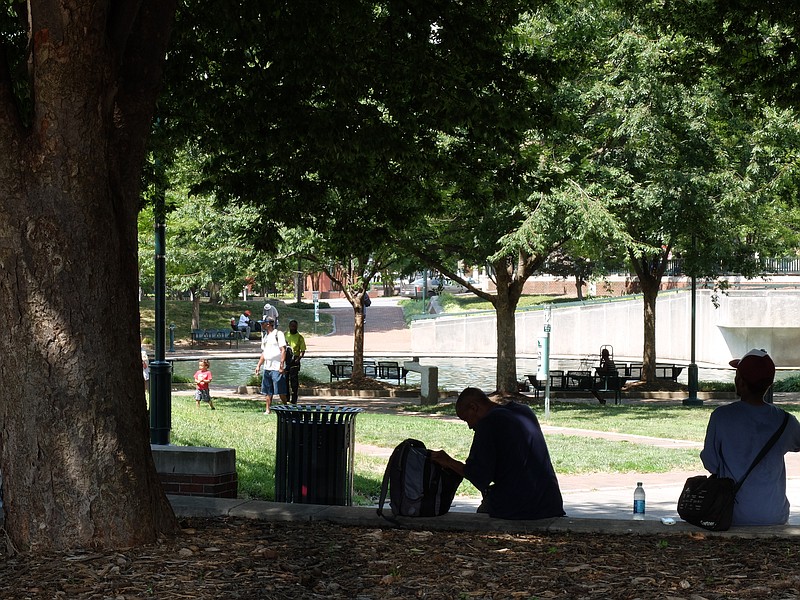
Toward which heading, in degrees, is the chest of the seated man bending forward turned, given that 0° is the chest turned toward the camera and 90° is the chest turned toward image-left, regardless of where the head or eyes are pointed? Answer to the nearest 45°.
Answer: approximately 135°

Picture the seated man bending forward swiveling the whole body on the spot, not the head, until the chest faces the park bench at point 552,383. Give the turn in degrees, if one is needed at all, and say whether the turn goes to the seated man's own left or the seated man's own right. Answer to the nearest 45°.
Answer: approximately 45° to the seated man's own right

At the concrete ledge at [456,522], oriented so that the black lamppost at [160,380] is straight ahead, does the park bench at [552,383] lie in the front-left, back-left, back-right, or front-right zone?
front-right

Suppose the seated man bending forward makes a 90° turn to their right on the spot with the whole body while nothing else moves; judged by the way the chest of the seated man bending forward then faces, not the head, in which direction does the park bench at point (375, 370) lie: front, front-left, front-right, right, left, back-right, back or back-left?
front-left

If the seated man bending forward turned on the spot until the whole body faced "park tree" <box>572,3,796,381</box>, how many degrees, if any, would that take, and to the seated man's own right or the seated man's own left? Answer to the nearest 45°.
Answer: approximately 45° to the seated man's own right

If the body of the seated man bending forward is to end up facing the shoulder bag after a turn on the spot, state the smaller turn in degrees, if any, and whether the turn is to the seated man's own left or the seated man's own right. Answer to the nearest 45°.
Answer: approximately 135° to the seated man's own right

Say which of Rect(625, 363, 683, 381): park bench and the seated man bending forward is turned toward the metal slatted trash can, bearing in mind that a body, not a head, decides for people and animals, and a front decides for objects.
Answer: the seated man bending forward

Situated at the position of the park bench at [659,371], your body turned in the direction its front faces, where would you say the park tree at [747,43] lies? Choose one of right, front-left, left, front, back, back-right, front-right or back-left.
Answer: back
